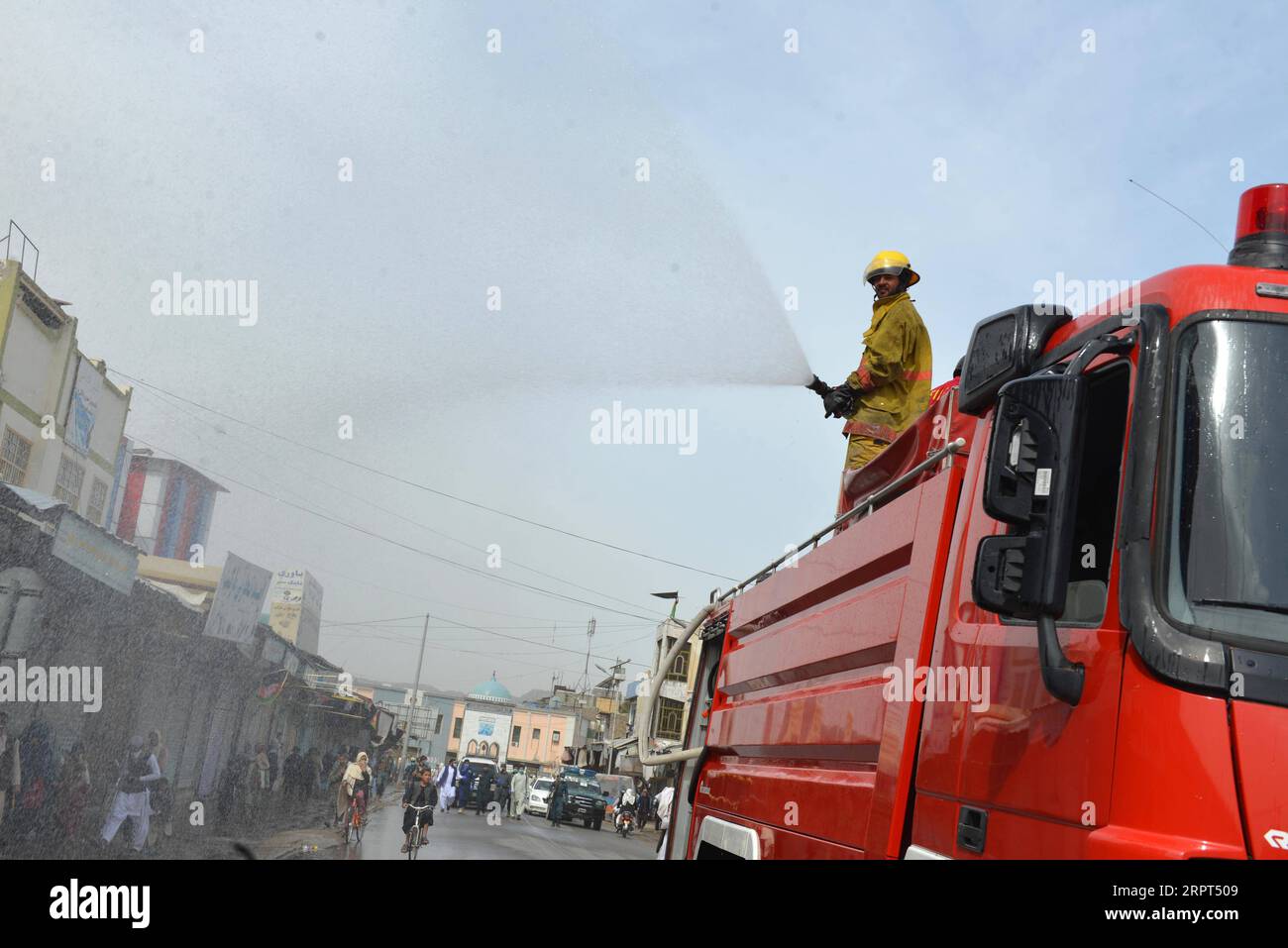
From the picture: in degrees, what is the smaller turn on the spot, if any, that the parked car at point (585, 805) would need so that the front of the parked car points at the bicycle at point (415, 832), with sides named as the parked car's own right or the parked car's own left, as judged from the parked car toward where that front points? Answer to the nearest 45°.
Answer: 0° — it already faces it

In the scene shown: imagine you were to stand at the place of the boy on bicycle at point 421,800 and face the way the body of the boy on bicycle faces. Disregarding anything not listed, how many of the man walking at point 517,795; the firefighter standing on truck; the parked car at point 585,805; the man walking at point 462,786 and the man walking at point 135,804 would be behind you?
3

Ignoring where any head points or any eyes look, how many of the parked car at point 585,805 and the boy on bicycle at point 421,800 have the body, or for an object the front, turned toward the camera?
2

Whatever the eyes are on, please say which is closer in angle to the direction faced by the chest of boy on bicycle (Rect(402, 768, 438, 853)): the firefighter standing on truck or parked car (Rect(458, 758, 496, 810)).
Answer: the firefighter standing on truck

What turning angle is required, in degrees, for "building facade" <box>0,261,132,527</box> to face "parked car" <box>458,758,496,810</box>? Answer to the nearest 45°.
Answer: approximately 90° to its left

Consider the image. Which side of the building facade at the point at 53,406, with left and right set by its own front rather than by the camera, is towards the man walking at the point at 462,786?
left

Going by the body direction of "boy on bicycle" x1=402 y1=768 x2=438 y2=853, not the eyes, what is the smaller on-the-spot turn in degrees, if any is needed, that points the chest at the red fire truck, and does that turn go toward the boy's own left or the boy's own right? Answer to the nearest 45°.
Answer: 0° — they already face it

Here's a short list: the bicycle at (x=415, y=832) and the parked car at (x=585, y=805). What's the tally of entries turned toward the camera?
2

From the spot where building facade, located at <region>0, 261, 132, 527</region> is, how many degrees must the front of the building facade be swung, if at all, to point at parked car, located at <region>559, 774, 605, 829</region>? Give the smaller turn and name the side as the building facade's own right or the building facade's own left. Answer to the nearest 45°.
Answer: approximately 90° to the building facade's own left

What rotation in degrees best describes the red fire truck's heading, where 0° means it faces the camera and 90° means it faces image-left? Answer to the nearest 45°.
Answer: approximately 315°

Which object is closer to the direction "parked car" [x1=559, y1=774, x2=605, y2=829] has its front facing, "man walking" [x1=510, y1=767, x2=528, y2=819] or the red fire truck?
the red fire truck
